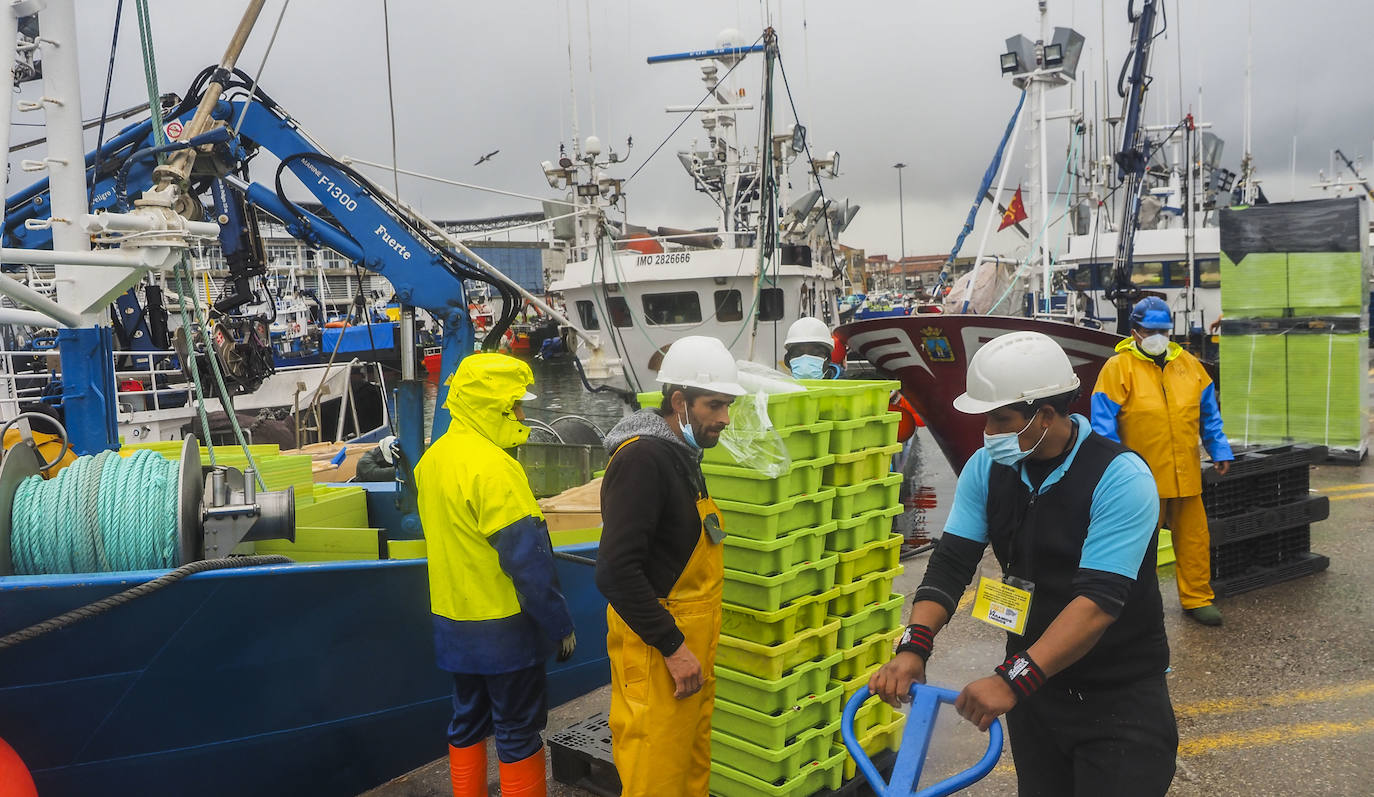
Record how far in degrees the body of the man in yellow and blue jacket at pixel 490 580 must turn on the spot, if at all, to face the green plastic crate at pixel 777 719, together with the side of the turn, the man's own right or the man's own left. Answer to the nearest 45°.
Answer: approximately 45° to the man's own right

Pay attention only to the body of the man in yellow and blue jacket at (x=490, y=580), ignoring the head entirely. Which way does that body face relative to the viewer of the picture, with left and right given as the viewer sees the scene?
facing away from the viewer and to the right of the viewer

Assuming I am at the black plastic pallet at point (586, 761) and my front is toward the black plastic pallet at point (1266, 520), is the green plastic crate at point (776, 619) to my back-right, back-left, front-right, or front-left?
front-right

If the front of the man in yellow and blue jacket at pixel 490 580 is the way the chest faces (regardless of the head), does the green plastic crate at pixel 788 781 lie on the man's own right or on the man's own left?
on the man's own right

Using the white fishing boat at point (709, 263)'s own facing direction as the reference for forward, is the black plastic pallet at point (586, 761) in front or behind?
in front

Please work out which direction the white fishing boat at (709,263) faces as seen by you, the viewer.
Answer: facing the viewer and to the left of the viewer

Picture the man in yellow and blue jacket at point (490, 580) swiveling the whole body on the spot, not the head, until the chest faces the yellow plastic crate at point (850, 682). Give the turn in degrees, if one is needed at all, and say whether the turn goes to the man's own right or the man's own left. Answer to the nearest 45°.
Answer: approximately 45° to the man's own right

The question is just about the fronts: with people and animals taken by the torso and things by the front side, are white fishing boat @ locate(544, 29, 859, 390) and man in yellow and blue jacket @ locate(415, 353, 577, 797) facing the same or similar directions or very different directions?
very different directions

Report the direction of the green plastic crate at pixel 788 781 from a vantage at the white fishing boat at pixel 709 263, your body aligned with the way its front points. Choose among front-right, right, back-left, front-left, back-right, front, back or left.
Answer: front-left

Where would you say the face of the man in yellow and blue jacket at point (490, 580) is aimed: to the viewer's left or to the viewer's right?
to the viewer's right

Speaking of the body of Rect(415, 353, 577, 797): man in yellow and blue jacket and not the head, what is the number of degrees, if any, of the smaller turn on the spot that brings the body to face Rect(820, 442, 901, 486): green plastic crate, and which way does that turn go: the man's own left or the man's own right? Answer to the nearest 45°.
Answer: approximately 45° to the man's own right

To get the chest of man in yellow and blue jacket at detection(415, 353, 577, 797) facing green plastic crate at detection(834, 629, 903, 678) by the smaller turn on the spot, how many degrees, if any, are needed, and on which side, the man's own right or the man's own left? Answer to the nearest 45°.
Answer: approximately 45° to the man's own right
